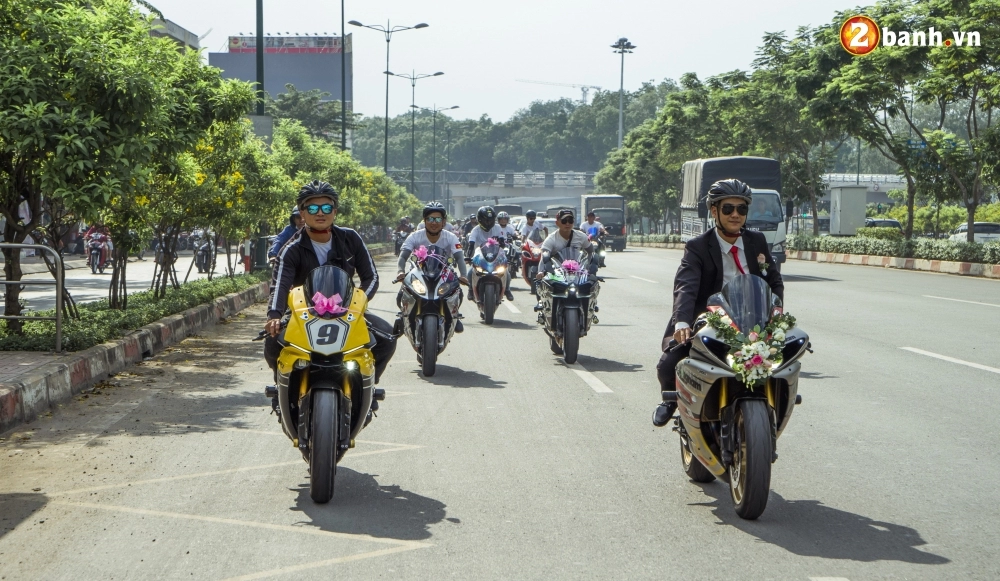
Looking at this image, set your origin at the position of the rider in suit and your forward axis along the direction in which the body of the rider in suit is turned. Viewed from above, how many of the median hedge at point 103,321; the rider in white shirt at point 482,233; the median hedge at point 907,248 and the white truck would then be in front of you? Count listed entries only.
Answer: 0

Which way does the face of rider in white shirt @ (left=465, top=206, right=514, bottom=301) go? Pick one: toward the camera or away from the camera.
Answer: toward the camera

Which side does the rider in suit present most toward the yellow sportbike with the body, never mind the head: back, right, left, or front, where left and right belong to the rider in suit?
right

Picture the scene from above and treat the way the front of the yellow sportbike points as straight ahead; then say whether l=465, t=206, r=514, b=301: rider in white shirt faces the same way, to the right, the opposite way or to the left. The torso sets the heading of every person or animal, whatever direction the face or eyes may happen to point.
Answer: the same way

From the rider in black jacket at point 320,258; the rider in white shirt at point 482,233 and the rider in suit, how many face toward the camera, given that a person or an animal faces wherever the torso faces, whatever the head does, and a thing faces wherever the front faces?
3

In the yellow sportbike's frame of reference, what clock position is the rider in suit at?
The rider in suit is roughly at 9 o'clock from the yellow sportbike.

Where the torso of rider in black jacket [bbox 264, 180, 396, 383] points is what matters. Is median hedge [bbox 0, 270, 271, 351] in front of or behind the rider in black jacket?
behind

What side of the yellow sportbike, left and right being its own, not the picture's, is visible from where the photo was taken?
front

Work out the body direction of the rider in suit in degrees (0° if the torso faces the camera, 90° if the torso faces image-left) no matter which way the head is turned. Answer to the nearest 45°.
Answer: approximately 0°

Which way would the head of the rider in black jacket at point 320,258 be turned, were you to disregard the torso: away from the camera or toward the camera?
toward the camera

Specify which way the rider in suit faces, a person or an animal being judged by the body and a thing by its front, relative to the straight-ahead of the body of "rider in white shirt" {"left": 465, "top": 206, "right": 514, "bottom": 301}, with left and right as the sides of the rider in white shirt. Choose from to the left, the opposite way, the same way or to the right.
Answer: the same way

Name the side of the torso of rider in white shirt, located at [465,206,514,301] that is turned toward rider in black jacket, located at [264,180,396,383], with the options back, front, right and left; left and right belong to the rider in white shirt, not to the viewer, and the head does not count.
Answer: front

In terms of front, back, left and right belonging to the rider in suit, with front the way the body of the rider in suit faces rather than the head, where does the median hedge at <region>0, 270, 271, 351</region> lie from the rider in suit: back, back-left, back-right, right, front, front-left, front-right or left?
back-right

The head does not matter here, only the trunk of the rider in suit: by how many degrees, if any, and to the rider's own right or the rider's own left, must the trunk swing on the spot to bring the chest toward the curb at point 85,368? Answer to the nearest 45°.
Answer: approximately 135° to the rider's own right

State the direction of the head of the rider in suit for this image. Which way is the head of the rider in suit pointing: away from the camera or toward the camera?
toward the camera

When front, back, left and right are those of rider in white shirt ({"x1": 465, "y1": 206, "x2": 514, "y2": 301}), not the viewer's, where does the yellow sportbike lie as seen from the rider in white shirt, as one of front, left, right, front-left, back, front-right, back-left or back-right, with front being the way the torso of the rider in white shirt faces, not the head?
front

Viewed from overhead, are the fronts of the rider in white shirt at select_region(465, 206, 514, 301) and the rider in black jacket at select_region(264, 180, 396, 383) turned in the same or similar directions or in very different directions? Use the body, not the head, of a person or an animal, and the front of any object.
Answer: same or similar directions

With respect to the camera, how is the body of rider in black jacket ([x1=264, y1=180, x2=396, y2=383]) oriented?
toward the camera

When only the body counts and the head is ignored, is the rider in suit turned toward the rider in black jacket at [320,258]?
no
